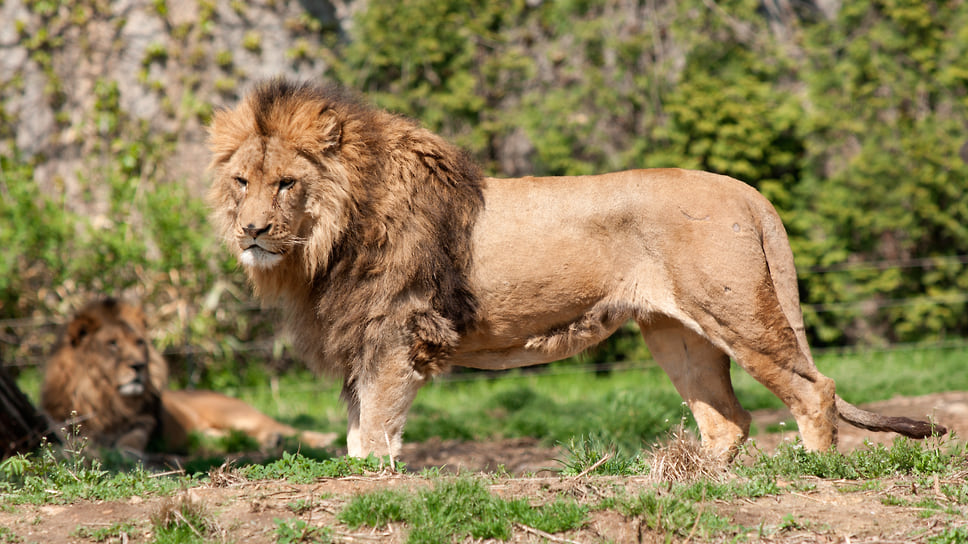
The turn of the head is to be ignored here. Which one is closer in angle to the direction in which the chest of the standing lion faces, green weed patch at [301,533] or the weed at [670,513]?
the green weed patch

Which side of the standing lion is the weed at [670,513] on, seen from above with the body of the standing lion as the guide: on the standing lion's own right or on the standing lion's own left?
on the standing lion's own left

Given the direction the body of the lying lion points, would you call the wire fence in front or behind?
behind

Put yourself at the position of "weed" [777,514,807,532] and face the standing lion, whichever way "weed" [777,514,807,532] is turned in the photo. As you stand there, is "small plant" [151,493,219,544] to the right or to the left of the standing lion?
left

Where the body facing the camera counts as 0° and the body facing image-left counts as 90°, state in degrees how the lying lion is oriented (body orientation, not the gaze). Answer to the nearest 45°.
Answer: approximately 45°

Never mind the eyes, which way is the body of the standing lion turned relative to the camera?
to the viewer's left

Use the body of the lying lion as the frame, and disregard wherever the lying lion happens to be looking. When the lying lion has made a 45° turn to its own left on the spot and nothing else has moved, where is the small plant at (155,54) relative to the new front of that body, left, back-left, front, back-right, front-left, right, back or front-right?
back
